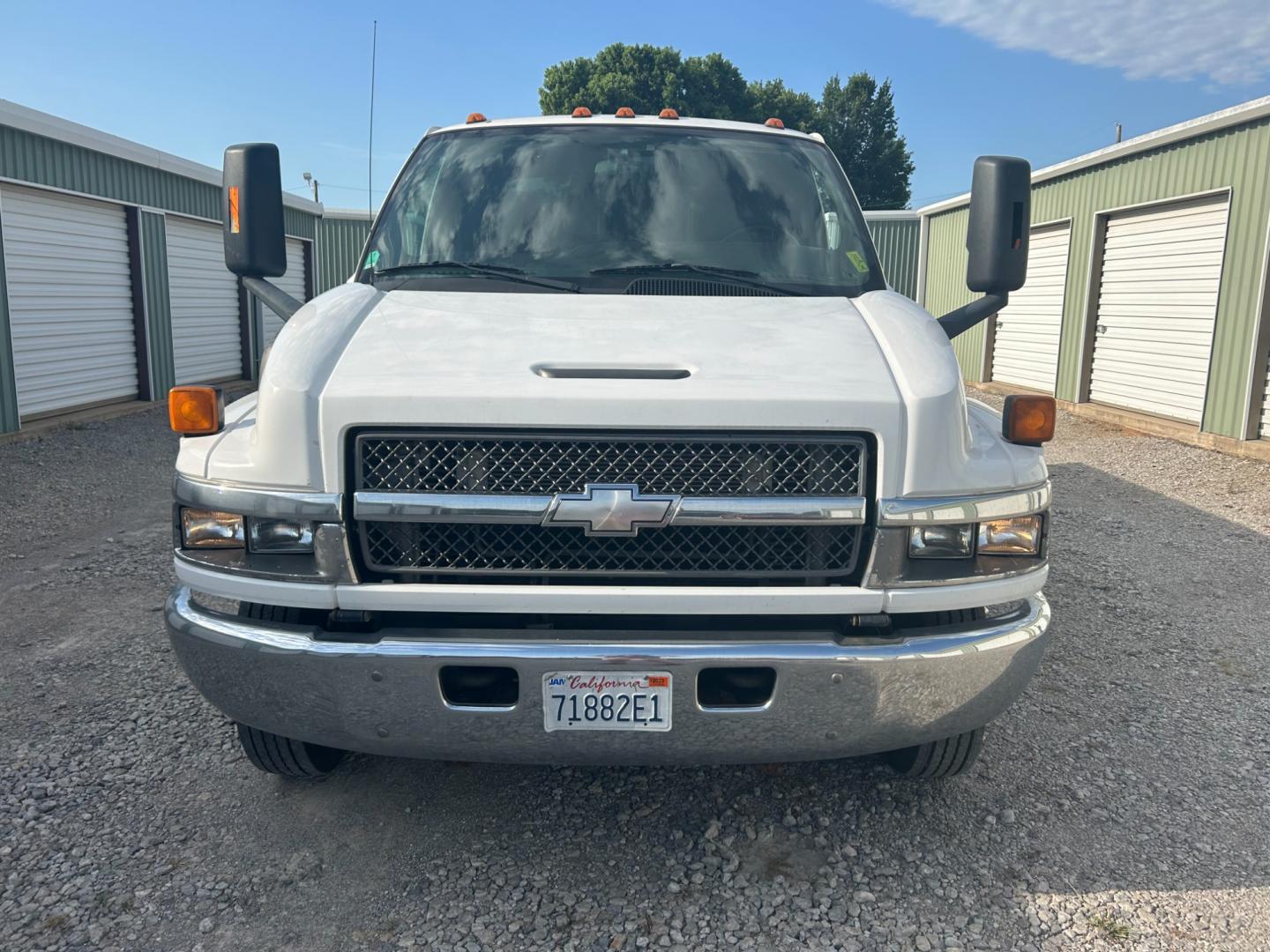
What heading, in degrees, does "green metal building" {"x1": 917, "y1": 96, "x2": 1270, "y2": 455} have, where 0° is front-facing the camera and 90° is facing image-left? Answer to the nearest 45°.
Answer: approximately 45°

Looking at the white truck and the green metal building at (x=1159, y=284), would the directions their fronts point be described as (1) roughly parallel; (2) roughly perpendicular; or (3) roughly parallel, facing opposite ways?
roughly perpendicular

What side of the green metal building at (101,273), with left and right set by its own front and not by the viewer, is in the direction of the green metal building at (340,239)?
left

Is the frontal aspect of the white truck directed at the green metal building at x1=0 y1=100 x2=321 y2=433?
no

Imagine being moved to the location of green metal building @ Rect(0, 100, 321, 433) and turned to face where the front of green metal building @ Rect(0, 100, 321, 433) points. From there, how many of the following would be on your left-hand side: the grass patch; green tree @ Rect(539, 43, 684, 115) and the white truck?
1

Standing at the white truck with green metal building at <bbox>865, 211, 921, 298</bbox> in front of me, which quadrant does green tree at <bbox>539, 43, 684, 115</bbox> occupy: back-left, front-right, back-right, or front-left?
front-left

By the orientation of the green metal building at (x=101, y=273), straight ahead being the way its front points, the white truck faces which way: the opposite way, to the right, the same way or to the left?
to the right

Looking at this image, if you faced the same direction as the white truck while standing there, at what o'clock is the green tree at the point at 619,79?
The green tree is roughly at 6 o'clock from the white truck.

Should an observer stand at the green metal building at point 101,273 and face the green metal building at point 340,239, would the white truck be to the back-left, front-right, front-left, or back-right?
back-right

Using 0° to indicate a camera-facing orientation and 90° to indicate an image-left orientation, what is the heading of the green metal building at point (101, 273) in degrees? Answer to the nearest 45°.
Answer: approximately 315°

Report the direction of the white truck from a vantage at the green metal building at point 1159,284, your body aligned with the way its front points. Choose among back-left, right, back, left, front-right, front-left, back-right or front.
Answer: front-left

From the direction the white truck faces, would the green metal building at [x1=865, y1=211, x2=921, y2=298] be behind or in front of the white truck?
behind

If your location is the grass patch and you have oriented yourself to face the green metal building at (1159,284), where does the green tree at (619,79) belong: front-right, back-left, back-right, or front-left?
front-left

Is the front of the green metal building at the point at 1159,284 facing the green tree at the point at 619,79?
no

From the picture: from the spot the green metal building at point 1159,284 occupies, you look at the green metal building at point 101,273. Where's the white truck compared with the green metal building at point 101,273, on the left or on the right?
left

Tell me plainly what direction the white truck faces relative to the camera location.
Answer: facing the viewer

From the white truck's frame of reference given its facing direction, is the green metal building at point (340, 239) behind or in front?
behind

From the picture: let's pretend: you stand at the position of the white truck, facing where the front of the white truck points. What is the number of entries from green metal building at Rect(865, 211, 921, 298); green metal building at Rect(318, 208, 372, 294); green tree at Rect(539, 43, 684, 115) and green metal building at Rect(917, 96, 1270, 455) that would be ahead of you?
0

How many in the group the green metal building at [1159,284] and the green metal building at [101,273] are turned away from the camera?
0

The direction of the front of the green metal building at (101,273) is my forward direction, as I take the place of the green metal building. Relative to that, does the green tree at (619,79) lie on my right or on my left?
on my left

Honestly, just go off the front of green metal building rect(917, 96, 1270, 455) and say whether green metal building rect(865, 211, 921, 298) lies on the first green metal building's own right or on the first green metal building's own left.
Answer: on the first green metal building's own right

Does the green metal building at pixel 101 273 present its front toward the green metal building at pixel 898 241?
no
